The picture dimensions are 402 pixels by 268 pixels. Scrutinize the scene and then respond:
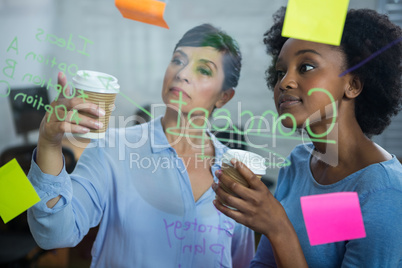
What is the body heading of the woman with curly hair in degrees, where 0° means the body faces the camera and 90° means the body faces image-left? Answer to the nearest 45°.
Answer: approximately 45°
